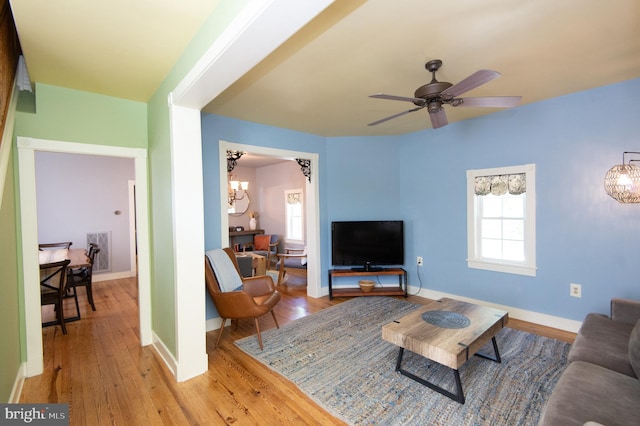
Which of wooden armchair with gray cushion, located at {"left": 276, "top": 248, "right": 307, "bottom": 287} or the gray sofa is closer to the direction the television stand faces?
the gray sofa

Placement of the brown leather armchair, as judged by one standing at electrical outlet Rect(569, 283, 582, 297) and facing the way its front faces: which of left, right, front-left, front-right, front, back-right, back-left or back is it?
front-right

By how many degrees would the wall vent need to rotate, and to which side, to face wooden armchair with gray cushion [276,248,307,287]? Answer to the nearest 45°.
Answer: approximately 45° to its left

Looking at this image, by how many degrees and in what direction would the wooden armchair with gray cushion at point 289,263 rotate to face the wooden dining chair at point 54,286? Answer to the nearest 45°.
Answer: approximately 45° to its left

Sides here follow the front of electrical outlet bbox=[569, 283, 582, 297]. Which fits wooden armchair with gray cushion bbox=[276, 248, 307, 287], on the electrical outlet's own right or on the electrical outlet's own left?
on the electrical outlet's own right

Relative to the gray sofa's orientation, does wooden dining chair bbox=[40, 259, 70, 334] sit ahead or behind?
ahead

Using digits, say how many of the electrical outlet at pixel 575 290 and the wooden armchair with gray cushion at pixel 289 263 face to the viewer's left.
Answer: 1

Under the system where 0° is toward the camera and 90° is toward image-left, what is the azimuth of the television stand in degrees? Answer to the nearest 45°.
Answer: approximately 0°

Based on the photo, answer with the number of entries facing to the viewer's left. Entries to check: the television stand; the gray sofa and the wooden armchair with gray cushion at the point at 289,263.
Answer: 2

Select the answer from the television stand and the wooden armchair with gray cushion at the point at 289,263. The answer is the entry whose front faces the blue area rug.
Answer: the television stand

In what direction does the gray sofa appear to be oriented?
to the viewer's left

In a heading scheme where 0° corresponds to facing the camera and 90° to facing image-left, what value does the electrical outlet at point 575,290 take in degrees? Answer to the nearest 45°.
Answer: approximately 0°

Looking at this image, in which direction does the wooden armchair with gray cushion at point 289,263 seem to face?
to the viewer's left
